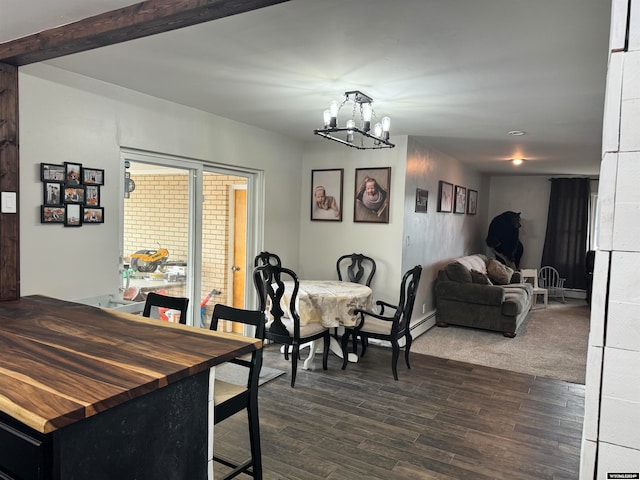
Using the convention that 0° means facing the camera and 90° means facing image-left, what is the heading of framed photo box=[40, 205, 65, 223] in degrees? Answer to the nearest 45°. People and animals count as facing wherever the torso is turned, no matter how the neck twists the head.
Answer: approximately 315°

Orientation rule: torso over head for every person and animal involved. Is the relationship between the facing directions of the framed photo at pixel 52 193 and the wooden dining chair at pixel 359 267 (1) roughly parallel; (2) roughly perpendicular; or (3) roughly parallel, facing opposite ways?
roughly perpendicular

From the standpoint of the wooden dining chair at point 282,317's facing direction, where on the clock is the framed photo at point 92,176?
The framed photo is roughly at 7 o'clock from the wooden dining chair.

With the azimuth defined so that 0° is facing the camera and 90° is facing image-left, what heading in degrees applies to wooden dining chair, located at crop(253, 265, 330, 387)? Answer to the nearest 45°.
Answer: approximately 225°

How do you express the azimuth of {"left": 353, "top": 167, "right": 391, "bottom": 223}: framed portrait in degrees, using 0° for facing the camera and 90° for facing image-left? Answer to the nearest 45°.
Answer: approximately 0°

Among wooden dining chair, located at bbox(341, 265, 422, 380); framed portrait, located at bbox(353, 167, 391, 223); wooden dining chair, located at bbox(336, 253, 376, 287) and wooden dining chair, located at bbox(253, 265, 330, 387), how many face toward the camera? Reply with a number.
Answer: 2

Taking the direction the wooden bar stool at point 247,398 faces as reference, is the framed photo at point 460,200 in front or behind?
behind

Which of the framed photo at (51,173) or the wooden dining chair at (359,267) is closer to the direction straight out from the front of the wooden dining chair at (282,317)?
the wooden dining chair

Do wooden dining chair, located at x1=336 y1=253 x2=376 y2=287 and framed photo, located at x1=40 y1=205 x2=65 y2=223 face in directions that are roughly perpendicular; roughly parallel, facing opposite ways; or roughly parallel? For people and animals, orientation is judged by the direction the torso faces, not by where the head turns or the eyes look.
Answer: roughly perpendicular

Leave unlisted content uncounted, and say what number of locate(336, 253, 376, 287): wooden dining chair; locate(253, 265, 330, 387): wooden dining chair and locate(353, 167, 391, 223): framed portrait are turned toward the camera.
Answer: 2
